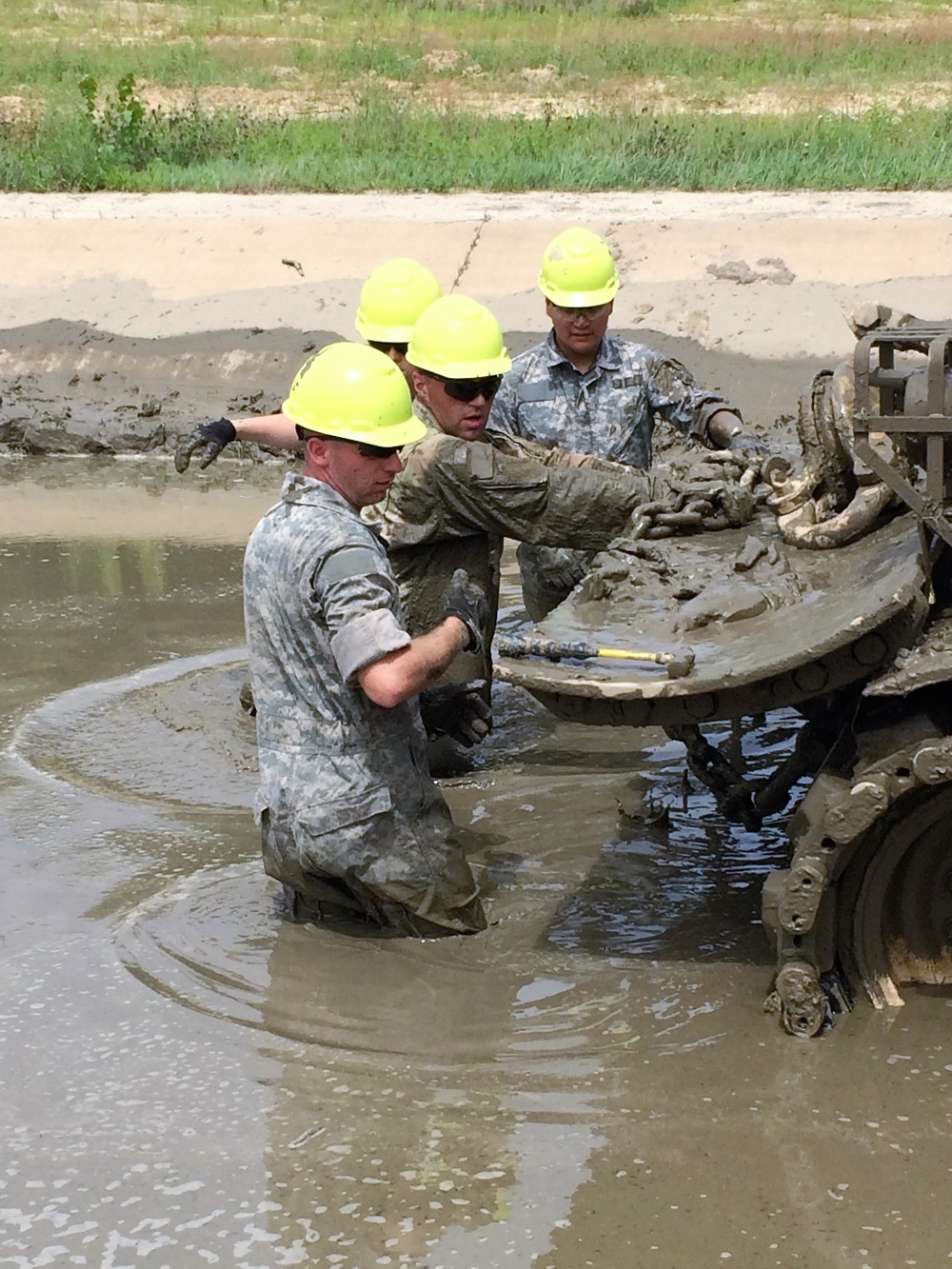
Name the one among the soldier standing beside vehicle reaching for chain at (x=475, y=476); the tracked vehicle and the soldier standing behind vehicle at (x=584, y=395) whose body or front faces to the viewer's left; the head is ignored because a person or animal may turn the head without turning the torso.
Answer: the tracked vehicle

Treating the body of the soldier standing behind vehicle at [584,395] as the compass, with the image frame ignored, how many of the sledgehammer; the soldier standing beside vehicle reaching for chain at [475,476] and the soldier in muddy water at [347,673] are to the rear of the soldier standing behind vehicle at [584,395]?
0

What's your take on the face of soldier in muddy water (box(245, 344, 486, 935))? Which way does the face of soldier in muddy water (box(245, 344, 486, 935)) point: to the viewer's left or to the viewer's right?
to the viewer's right

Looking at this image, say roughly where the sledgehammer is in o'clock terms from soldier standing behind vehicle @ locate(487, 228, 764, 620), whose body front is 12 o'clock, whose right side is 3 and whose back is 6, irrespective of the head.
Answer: The sledgehammer is roughly at 12 o'clock from the soldier standing behind vehicle.

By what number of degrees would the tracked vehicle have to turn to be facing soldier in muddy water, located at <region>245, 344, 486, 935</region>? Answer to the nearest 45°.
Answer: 0° — it already faces them

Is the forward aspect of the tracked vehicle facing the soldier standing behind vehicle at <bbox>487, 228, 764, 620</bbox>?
no

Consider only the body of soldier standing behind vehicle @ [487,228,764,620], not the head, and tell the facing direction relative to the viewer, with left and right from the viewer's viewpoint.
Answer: facing the viewer

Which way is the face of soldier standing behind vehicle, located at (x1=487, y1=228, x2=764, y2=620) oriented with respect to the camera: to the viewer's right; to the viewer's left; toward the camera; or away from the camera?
toward the camera

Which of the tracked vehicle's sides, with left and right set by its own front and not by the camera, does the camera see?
left

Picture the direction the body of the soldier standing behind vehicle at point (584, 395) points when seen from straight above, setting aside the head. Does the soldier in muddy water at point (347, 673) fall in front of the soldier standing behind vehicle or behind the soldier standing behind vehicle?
in front

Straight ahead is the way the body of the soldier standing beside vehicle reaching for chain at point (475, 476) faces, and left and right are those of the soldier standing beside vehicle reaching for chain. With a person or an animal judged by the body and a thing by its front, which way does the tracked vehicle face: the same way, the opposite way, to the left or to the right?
the opposite way

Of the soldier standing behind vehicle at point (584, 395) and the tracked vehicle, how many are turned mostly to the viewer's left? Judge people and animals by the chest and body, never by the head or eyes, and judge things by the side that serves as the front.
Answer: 1

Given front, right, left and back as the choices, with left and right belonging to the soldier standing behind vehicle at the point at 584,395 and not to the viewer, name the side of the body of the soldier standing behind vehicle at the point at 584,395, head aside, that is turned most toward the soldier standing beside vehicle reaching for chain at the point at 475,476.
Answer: front

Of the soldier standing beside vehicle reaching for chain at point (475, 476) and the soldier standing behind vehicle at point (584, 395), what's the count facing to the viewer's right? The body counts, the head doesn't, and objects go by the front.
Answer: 1

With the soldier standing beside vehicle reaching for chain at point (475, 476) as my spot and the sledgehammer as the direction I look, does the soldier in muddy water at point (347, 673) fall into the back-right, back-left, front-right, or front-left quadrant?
front-right

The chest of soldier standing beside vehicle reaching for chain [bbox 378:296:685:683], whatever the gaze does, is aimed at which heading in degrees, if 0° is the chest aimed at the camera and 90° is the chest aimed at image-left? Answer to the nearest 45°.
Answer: approximately 270°

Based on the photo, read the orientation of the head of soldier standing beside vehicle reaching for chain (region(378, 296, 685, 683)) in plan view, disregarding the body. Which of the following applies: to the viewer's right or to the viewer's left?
to the viewer's right

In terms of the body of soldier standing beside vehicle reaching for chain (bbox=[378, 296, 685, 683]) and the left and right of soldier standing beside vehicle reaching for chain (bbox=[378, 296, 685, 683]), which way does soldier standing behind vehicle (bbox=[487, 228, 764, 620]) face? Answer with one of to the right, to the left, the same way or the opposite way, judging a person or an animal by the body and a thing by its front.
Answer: to the right

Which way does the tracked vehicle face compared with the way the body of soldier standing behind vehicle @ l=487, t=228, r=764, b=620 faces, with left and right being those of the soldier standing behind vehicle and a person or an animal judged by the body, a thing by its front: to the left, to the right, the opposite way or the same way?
to the right
